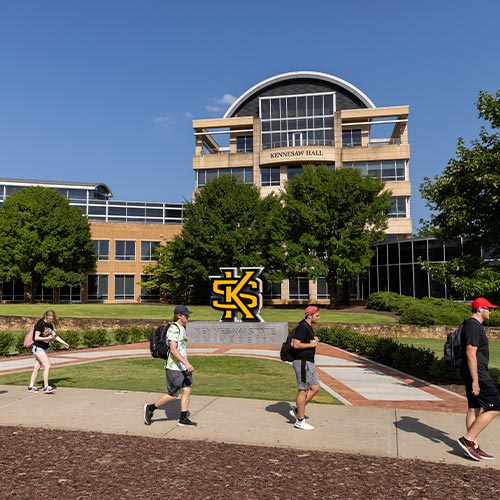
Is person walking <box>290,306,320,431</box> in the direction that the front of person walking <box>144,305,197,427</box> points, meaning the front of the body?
yes

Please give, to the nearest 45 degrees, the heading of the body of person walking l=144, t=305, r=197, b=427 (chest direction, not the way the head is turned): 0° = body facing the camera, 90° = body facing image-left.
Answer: approximately 270°

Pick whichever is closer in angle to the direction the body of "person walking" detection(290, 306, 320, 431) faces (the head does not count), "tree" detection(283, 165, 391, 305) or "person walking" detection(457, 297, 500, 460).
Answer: the person walking

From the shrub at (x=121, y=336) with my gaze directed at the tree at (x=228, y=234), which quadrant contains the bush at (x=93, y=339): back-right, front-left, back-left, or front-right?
back-left
